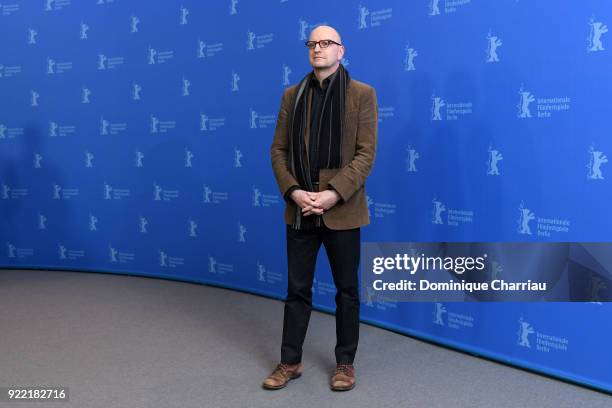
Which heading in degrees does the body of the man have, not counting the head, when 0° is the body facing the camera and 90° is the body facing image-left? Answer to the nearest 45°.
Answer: approximately 45°
